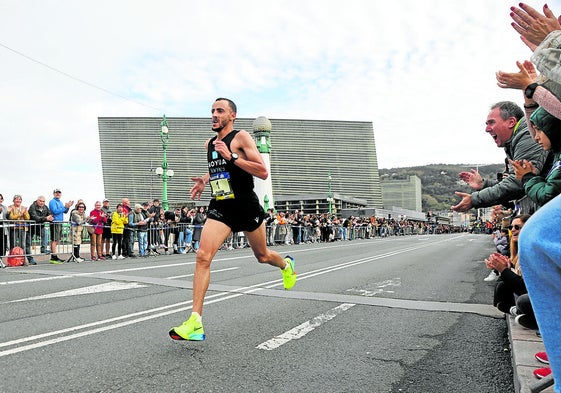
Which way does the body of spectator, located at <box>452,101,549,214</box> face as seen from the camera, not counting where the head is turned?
to the viewer's left

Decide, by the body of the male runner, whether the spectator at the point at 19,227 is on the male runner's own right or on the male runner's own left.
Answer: on the male runner's own right

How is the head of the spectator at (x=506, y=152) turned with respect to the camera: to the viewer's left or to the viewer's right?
to the viewer's left

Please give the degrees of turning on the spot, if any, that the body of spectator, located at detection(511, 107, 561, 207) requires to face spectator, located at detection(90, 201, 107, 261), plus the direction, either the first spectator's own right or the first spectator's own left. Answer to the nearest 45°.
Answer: approximately 45° to the first spectator's own right

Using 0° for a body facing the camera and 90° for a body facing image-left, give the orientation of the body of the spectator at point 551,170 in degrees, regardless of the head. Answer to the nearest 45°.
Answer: approximately 90°

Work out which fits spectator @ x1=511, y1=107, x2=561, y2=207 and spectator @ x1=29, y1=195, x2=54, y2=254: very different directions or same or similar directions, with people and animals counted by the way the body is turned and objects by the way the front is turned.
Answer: very different directions

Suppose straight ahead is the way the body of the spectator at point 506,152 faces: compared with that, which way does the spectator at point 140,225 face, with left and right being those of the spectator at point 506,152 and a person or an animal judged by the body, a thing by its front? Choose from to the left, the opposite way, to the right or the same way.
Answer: the opposite way

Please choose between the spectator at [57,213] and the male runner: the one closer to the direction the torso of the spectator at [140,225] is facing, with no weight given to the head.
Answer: the male runner

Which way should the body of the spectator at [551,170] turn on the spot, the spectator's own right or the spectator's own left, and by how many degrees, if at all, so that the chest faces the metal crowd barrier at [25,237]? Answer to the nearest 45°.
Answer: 0° — they already face it

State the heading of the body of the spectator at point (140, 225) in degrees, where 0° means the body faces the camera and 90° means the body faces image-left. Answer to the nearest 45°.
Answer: approximately 315°

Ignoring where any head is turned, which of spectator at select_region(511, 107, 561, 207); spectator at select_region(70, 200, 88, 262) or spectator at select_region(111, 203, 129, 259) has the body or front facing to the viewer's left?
spectator at select_region(511, 107, 561, 207)
